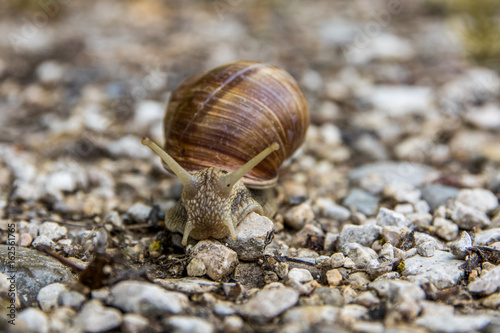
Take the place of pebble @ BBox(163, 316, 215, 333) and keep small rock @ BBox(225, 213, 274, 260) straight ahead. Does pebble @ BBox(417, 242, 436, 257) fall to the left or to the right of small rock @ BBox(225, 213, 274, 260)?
right

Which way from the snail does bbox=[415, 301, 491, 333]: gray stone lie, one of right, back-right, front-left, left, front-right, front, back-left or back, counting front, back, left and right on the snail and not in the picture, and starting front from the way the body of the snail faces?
front-left

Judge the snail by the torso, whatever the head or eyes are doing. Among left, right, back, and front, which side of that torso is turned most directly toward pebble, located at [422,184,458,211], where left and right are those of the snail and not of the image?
left

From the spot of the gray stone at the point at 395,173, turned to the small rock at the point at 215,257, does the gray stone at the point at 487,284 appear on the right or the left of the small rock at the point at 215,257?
left

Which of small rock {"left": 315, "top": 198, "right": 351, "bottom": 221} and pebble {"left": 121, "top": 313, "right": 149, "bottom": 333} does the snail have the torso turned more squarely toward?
the pebble

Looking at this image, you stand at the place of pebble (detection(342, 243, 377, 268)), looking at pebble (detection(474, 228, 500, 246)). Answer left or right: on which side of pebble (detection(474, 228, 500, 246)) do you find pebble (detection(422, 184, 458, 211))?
left

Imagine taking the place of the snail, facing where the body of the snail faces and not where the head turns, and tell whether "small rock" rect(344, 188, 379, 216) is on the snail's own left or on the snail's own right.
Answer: on the snail's own left

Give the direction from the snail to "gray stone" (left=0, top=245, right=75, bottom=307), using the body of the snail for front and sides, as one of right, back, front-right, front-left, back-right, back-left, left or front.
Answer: front-right

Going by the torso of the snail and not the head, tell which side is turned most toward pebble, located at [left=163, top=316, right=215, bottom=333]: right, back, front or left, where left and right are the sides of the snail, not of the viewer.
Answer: front

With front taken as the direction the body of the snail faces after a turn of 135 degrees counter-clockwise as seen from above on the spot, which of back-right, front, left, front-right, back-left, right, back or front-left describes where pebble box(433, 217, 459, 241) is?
front-right

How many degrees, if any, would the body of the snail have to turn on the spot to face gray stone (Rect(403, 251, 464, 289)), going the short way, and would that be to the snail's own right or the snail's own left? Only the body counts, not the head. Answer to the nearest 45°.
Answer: approximately 45° to the snail's own left
